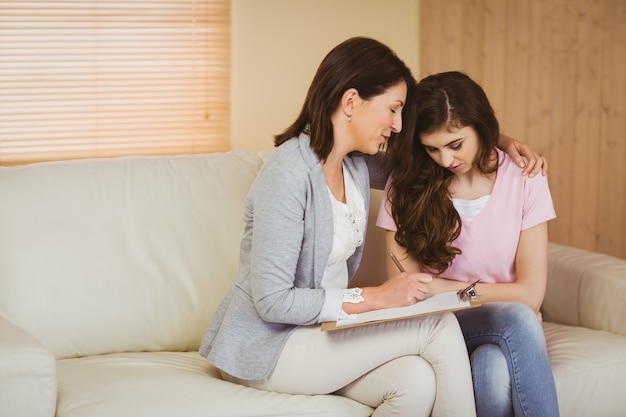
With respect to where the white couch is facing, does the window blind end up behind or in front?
behind

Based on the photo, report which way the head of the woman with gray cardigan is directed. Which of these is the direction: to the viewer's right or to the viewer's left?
to the viewer's right

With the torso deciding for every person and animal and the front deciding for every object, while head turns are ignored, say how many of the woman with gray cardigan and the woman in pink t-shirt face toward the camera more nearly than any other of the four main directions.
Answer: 1

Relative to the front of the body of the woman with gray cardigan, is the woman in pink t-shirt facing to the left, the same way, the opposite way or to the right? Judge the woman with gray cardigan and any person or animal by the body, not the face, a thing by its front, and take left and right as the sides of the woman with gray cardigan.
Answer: to the right

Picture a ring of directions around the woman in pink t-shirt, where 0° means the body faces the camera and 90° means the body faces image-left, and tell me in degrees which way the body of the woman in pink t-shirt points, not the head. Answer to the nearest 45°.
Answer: approximately 0°

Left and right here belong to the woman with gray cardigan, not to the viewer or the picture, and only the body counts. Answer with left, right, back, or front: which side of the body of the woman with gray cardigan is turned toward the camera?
right

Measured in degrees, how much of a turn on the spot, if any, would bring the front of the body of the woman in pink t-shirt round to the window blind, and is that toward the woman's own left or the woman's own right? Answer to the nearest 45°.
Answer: approximately 135° to the woman's own right
